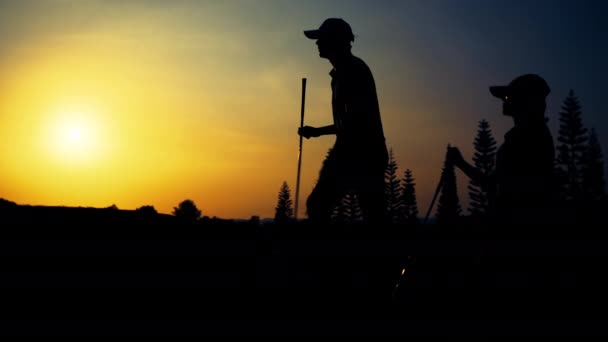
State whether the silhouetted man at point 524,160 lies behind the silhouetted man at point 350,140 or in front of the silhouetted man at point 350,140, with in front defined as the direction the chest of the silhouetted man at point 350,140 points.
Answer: behind

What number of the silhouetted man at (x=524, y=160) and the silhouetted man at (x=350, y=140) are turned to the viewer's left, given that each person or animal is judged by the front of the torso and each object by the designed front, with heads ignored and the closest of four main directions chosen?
2

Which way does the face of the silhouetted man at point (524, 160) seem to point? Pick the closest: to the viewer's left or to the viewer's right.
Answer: to the viewer's left

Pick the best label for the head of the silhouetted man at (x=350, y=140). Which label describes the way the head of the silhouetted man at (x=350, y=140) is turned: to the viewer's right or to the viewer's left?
to the viewer's left

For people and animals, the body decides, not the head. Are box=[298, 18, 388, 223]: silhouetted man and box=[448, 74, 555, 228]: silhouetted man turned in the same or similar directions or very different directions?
same or similar directions

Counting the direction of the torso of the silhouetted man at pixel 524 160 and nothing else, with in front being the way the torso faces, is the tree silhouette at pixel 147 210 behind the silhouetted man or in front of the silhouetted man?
in front

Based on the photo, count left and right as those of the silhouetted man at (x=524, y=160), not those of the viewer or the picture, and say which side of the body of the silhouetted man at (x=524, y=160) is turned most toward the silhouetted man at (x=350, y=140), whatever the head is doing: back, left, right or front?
front

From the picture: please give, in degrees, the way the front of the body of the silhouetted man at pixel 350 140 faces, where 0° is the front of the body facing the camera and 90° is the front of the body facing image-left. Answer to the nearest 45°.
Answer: approximately 90°

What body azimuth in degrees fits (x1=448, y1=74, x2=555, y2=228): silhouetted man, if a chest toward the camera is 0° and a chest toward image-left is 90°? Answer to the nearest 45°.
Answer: approximately 90°

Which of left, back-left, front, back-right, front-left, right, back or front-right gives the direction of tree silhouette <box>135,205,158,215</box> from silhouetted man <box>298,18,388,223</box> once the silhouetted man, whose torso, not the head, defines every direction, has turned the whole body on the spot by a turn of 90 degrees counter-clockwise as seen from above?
back-right
